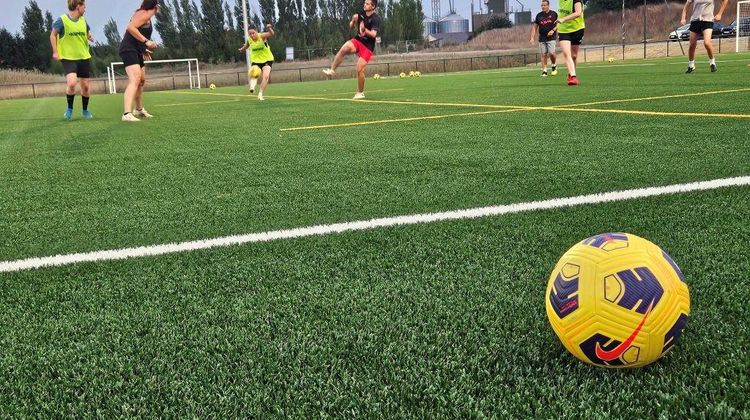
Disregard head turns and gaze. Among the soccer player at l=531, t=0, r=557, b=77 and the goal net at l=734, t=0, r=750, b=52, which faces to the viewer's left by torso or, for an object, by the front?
the goal net

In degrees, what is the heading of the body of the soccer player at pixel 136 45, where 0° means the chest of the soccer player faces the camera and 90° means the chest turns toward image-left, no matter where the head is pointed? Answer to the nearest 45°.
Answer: approximately 270°

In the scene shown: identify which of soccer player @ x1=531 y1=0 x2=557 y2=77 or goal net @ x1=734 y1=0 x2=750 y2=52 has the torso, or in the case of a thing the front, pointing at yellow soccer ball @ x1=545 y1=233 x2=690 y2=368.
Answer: the soccer player

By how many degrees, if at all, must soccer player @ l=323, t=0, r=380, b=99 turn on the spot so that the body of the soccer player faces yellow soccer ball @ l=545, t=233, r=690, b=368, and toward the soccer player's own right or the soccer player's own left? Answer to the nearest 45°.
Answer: approximately 45° to the soccer player's own left

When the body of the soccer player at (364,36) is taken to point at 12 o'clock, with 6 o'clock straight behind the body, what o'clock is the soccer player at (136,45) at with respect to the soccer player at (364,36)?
the soccer player at (136,45) is roughly at 12 o'clock from the soccer player at (364,36).
